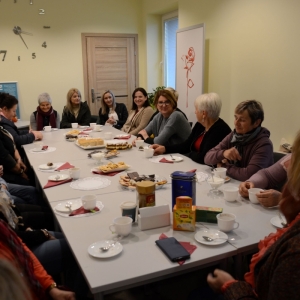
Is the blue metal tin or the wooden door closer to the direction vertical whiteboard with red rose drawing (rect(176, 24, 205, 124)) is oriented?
the blue metal tin

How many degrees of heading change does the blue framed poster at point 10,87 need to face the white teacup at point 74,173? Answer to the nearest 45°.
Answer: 0° — it already faces it

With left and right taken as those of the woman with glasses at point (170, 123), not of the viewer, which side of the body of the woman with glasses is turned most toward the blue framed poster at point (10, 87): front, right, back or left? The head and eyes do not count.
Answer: right

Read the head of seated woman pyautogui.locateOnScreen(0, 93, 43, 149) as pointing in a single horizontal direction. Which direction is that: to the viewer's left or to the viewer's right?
to the viewer's right

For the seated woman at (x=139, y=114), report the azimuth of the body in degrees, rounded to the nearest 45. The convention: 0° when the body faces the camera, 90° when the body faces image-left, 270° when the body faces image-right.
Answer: approximately 45°

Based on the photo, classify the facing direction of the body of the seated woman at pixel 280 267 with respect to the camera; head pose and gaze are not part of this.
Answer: to the viewer's left

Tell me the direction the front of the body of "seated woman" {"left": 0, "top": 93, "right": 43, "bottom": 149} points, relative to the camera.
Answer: to the viewer's right
